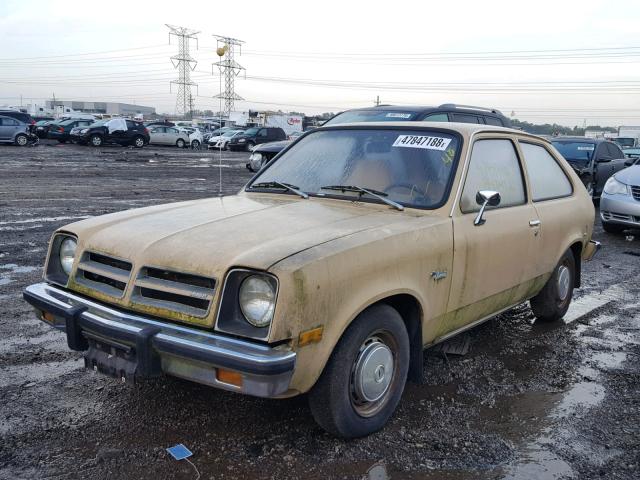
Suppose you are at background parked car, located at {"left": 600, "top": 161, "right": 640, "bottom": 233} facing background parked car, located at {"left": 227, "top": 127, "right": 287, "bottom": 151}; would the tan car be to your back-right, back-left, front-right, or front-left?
back-left

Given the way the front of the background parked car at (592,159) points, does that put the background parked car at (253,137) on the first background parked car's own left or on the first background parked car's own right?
on the first background parked car's own right

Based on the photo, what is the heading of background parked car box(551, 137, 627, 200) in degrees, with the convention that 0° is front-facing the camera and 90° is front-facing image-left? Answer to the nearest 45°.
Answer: approximately 45°

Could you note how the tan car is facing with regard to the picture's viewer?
facing the viewer and to the left of the viewer
